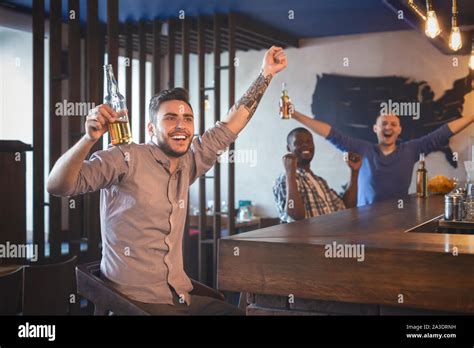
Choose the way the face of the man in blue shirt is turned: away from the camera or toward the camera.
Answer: toward the camera

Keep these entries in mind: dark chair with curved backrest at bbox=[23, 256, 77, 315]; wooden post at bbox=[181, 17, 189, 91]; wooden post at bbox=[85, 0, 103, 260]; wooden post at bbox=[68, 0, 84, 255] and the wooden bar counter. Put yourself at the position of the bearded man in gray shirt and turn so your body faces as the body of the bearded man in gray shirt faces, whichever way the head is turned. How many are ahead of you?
1

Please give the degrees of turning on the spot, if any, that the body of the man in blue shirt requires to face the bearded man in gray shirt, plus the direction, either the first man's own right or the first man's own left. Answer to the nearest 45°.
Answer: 0° — they already face them

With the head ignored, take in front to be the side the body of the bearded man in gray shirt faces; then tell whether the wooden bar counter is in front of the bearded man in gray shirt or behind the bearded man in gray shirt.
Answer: in front

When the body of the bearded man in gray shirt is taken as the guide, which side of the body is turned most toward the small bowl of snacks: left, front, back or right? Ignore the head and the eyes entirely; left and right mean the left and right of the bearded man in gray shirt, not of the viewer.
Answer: left

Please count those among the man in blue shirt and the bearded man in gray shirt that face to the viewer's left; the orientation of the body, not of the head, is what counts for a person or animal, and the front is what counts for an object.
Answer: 0

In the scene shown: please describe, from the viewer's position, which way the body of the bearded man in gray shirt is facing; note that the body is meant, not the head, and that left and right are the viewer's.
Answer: facing the viewer and to the right of the viewer

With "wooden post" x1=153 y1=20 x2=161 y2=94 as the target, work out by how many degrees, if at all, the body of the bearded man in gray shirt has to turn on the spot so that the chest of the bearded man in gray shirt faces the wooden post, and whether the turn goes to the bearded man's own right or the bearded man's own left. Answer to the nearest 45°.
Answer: approximately 135° to the bearded man's own left

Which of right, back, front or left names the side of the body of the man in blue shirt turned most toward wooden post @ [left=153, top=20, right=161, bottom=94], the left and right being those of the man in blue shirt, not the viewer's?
right

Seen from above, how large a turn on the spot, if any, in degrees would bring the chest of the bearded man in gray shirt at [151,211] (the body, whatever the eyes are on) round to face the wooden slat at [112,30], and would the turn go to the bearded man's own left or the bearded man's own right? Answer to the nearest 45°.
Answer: approximately 135° to the bearded man's own left

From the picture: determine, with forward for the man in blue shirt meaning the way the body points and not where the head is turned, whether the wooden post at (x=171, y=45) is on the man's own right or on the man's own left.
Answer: on the man's own right

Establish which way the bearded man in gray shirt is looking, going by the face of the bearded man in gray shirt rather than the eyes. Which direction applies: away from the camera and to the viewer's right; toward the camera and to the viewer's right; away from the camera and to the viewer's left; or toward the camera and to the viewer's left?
toward the camera and to the viewer's right

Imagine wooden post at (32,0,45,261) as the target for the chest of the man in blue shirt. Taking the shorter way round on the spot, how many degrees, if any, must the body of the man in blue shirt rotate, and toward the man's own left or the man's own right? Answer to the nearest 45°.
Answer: approximately 90° to the man's own right

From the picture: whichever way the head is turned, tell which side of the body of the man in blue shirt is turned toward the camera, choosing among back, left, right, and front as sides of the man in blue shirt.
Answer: front

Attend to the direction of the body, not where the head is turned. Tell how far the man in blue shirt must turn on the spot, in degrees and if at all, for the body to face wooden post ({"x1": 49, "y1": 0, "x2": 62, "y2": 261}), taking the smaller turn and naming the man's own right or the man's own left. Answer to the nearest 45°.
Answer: approximately 90° to the man's own right
